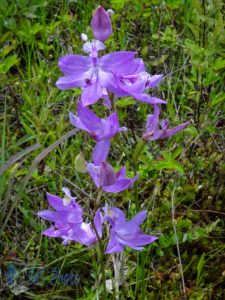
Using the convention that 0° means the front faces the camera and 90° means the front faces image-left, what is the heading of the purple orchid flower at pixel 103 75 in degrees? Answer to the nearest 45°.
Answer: approximately 0°
